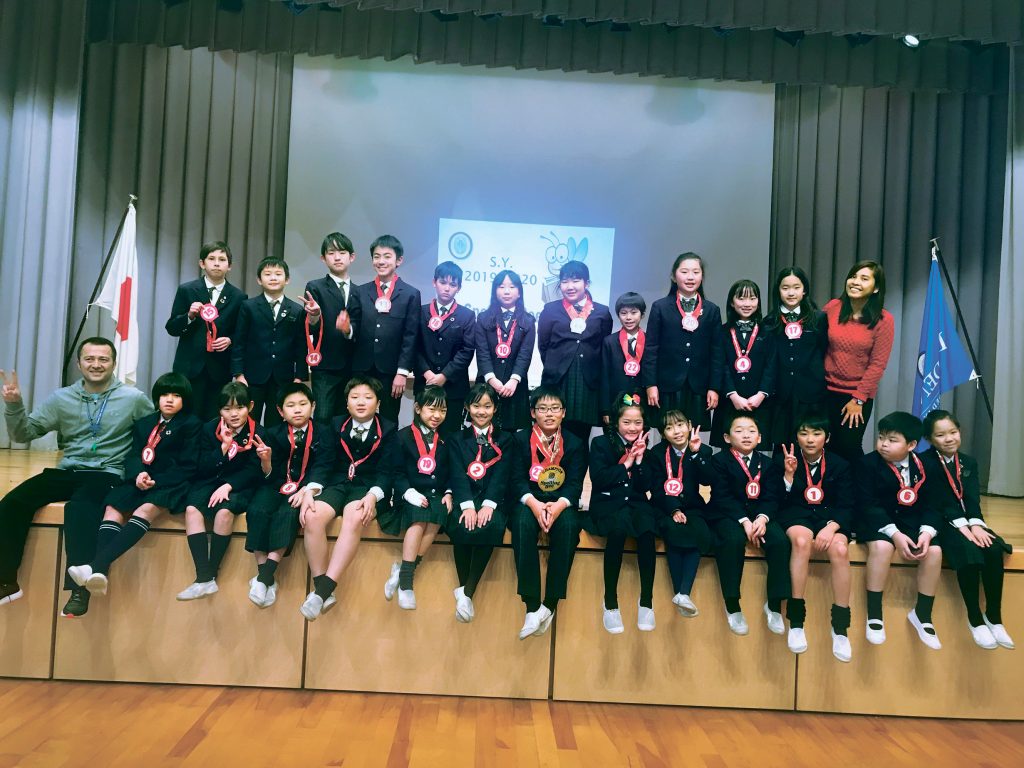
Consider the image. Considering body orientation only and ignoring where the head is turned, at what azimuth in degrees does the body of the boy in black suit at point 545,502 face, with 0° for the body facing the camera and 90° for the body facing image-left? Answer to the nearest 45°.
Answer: approximately 0°

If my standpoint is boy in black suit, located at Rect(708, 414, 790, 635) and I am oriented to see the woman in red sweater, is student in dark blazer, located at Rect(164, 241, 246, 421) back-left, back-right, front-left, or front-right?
back-left

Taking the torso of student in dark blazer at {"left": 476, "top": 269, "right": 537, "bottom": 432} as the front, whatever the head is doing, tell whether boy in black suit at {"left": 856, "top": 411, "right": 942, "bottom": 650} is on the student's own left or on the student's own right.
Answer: on the student's own left

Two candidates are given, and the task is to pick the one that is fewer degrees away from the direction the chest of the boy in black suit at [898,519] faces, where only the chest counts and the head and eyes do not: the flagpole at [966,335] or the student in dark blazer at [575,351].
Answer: the student in dark blazer

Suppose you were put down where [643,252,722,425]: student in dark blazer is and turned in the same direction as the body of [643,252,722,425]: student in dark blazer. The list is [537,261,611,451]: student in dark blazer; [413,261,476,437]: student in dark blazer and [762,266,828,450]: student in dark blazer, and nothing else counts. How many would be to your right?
2

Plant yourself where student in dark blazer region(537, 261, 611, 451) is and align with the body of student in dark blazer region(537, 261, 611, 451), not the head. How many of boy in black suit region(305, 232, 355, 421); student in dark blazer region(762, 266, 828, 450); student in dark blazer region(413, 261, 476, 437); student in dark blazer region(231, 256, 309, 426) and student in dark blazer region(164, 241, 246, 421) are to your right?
4

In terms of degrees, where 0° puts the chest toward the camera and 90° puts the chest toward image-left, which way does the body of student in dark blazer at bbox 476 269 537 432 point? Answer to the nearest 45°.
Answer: approximately 0°
